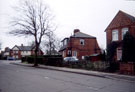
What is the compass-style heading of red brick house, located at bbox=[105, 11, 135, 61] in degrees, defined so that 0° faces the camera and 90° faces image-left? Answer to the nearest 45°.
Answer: approximately 45°

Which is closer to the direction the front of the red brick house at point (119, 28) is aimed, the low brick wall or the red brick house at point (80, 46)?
the low brick wall
